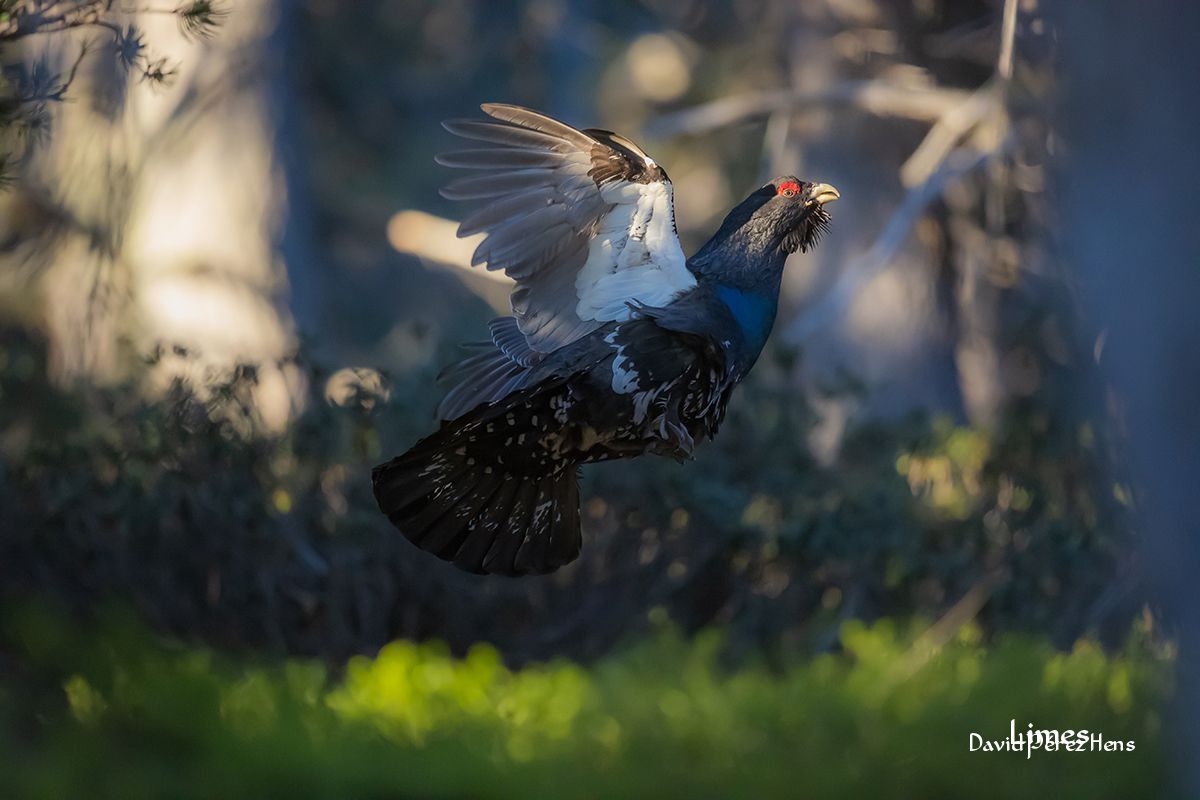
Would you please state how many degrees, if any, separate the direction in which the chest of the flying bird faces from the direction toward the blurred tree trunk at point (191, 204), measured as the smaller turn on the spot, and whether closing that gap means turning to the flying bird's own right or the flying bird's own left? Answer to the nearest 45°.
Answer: approximately 135° to the flying bird's own left

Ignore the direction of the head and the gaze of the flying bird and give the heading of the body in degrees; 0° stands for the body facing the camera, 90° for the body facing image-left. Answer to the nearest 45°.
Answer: approximately 270°

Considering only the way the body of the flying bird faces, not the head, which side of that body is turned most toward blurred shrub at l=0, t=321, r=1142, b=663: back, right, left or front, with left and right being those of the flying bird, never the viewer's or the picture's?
left
